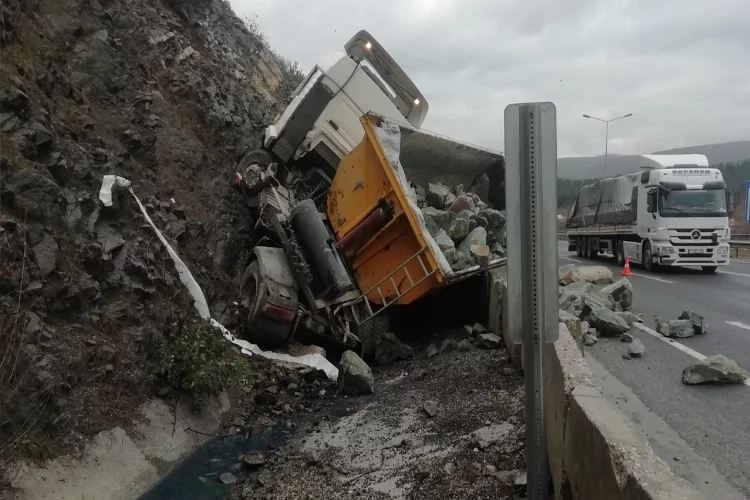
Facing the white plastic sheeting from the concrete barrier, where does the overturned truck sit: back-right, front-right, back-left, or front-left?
front-right

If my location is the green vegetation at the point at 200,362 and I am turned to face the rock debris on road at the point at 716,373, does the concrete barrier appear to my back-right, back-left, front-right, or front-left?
front-right

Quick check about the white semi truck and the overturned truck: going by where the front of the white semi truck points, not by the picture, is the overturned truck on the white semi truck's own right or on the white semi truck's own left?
on the white semi truck's own right

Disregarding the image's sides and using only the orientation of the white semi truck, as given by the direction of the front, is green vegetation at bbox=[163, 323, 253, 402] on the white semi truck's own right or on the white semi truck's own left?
on the white semi truck's own right

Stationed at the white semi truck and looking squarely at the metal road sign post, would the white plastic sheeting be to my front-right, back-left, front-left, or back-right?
front-right

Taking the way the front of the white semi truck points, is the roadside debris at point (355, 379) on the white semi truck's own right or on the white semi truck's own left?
on the white semi truck's own right

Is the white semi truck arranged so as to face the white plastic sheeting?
no

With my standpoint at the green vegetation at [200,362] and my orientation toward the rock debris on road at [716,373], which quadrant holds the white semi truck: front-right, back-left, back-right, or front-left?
front-left

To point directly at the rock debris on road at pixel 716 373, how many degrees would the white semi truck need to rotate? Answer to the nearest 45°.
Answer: approximately 45° to its right

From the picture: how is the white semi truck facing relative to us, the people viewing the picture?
facing the viewer and to the right of the viewer

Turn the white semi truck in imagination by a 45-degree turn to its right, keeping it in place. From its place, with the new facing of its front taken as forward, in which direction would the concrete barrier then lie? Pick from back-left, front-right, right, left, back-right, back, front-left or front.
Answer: front

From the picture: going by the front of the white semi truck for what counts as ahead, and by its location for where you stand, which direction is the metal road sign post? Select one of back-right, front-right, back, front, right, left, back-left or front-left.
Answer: front-right
